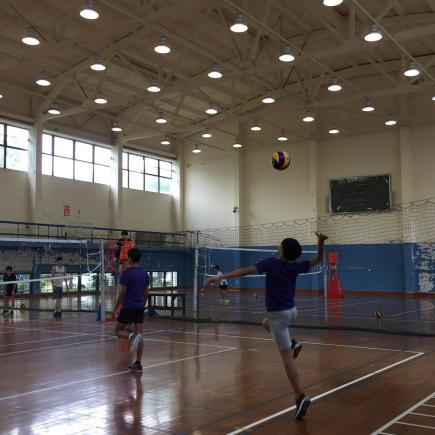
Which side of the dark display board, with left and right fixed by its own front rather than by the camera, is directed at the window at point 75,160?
right

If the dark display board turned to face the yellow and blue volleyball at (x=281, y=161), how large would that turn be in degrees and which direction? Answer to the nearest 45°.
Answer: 0° — it already faces it

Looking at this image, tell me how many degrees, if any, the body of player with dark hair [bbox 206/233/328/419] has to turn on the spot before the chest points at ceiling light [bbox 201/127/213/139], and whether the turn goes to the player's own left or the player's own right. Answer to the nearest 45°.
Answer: approximately 45° to the player's own right

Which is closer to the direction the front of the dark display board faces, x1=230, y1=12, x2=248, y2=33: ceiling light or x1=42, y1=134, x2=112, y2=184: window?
the ceiling light

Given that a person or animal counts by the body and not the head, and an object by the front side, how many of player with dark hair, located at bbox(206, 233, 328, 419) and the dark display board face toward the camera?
1

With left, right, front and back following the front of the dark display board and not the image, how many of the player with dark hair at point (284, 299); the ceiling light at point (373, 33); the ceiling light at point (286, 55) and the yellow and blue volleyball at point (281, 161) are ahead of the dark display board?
4

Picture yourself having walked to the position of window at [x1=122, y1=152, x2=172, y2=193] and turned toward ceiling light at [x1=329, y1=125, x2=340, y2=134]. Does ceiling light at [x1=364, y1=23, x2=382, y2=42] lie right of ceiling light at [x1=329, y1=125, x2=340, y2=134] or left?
right

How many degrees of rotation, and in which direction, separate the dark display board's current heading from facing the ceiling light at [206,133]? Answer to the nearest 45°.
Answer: approximately 45° to its right

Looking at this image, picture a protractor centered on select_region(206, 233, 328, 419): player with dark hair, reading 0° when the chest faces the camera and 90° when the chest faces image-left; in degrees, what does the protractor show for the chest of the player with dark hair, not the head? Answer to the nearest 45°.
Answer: approximately 135°

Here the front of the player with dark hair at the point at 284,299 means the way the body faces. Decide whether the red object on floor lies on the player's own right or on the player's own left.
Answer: on the player's own right

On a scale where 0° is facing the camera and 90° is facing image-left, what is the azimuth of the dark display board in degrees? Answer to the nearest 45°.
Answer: approximately 0°

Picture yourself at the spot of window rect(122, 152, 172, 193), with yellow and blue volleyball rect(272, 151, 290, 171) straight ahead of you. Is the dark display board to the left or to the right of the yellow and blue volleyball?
left
